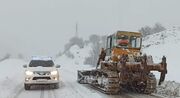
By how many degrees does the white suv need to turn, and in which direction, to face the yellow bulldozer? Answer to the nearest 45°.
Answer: approximately 45° to its left

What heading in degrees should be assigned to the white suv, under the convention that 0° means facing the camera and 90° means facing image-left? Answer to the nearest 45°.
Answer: approximately 0°
